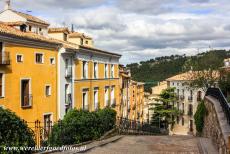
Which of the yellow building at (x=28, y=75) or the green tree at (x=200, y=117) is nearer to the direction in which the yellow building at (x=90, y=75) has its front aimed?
the green tree

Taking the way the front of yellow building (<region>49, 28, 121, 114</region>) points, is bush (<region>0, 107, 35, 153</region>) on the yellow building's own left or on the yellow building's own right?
on the yellow building's own right

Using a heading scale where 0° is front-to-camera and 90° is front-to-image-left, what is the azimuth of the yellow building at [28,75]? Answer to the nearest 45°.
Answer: approximately 315°

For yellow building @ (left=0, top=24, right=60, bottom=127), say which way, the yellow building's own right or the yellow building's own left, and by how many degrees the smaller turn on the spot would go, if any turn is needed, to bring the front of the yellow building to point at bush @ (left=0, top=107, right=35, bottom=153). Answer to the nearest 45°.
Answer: approximately 45° to the yellow building's own right

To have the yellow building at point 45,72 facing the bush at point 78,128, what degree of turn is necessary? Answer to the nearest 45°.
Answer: approximately 45° to its right

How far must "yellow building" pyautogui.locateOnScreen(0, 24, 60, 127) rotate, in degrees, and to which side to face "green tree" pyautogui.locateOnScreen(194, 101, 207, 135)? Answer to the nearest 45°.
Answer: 0° — it already faces it

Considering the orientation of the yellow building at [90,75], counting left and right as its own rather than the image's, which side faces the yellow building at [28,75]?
right

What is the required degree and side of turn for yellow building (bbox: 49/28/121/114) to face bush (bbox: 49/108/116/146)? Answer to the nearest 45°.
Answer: approximately 45° to its right
